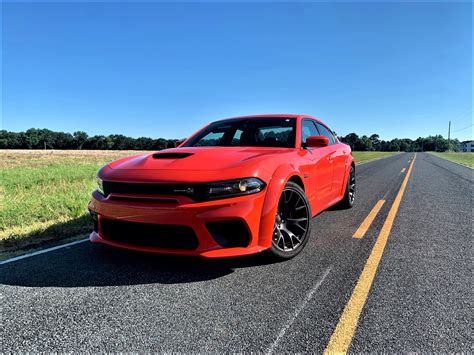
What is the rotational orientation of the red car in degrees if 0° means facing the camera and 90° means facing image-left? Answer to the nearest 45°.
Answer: approximately 45°
